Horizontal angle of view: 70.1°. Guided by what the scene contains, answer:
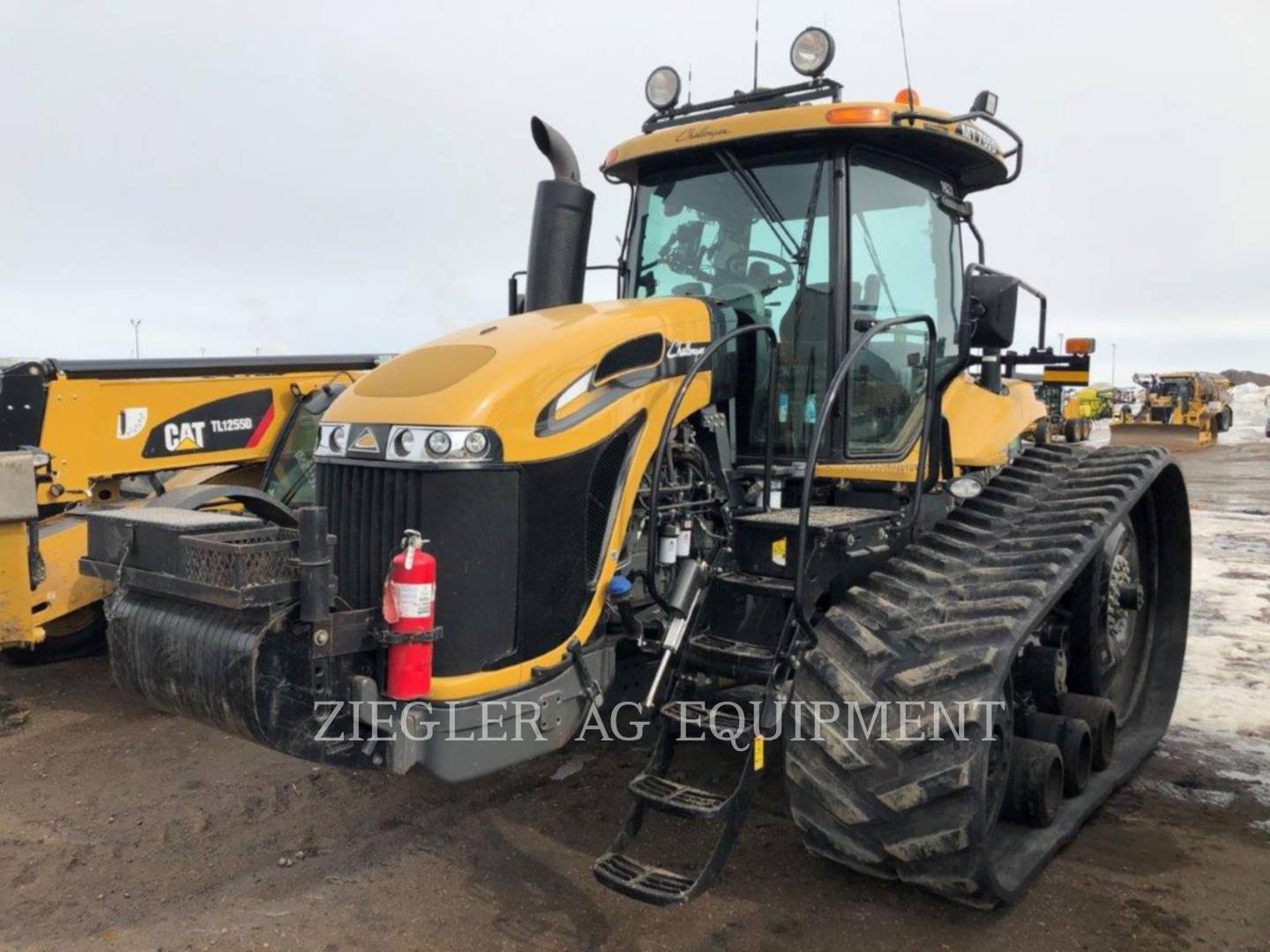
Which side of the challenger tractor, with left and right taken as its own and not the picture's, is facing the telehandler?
right

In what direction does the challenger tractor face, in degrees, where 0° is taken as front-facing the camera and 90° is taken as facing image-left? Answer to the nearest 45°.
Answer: approximately 45°

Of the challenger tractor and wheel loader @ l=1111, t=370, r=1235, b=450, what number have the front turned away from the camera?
0

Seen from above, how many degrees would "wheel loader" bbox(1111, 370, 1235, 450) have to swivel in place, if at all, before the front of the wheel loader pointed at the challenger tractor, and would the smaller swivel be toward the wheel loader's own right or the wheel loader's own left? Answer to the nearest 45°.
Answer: approximately 45° to the wheel loader's own left

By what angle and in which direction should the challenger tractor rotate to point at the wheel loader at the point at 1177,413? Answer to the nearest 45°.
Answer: approximately 180°

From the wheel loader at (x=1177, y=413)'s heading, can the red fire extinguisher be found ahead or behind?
ahead

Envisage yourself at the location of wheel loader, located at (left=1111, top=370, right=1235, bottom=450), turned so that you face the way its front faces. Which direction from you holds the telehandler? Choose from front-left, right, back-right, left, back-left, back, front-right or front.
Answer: front-left
